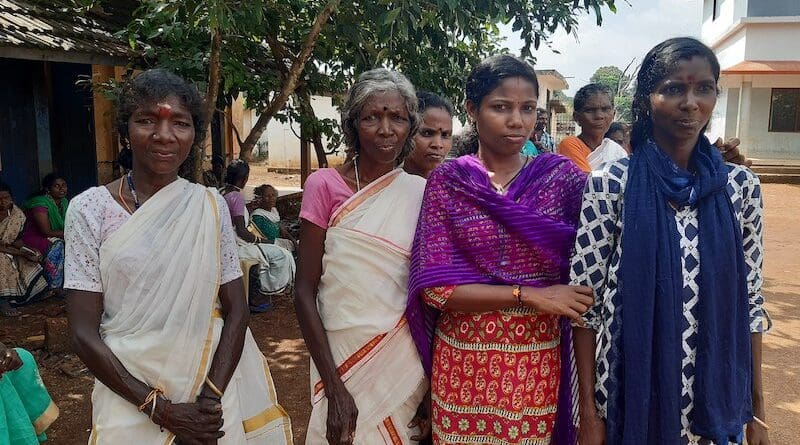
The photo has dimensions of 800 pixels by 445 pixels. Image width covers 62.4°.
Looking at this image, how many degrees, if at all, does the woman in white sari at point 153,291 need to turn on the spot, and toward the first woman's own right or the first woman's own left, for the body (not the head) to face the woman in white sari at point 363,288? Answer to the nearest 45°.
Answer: approximately 90° to the first woman's own left

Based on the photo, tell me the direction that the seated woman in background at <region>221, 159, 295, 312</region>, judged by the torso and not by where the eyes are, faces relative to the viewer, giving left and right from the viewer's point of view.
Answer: facing to the right of the viewer

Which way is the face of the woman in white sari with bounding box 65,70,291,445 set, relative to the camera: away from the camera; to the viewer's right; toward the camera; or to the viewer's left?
toward the camera

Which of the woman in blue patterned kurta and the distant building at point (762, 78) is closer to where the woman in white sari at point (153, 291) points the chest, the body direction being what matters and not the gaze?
the woman in blue patterned kurta

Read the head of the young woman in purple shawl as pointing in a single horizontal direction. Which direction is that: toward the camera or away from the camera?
toward the camera

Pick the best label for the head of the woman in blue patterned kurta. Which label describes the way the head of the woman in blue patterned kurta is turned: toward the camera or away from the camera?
toward the camera

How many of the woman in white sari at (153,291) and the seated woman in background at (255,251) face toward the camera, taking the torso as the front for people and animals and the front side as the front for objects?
1

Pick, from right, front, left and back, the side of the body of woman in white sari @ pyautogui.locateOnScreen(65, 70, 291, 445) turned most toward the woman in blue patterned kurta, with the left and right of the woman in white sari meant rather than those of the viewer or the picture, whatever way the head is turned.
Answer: left

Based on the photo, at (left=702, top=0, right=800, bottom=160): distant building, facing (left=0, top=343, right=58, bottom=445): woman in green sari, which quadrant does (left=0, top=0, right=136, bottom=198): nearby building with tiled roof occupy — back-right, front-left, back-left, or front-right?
front-right

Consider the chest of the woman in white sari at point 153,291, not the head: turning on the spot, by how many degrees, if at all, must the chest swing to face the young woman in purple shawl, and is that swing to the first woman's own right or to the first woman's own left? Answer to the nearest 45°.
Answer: approximately 90° to the first woman's own left

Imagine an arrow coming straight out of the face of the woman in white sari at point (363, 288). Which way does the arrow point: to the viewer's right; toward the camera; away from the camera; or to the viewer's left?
toward the camera

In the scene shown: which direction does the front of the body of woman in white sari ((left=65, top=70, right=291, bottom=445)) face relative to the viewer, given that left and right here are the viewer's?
facing the viewer

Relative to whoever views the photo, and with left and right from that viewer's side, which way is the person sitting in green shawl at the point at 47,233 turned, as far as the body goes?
facing the viewer and to the right of the viewer

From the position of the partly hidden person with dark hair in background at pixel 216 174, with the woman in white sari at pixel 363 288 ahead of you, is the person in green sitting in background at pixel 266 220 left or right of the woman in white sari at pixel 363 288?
left

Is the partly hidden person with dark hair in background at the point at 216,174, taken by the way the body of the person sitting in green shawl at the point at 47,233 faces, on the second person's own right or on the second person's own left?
on the second person's own left

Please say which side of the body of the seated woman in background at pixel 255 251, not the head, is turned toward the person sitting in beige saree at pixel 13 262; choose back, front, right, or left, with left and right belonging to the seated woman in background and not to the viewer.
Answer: back
